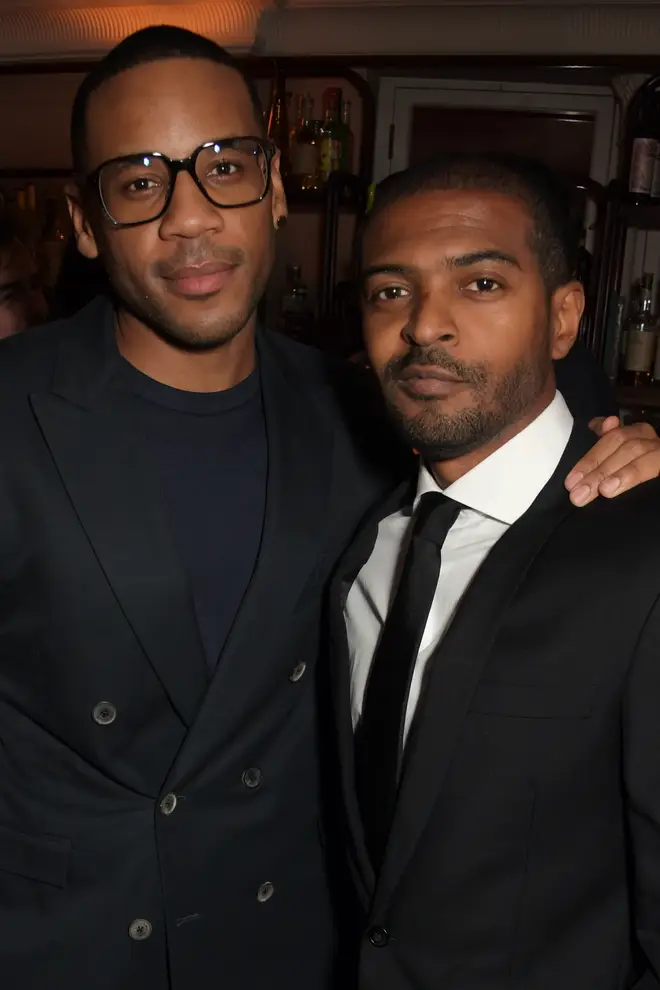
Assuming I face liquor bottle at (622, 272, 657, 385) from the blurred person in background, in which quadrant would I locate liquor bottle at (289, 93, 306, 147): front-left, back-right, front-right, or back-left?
front-left

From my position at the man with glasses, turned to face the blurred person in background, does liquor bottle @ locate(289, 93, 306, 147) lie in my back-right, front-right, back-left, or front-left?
front-right

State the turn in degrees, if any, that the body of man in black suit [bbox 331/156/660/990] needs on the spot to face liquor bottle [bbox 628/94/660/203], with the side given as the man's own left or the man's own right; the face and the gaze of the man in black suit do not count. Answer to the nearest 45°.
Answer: approximately 135° to the man's own right

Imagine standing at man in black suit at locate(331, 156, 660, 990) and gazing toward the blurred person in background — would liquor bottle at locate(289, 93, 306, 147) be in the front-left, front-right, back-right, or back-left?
front-right

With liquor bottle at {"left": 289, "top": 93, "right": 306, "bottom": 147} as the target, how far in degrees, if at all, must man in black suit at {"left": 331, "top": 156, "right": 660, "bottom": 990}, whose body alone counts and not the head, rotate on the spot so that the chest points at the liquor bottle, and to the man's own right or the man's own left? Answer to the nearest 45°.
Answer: approximately 135° to the man's own right

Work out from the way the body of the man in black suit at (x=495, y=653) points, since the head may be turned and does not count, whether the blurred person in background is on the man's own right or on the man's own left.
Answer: on the man's own right

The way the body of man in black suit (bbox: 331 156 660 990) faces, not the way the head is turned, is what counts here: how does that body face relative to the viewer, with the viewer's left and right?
facing the viewer and to the left of the viewer

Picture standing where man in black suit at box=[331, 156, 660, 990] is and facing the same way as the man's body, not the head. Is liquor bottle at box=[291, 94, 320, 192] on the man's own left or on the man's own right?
on the man's own right

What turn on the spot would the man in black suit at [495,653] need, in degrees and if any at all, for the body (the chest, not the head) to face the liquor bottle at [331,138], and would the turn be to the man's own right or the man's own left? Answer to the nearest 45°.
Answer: approximately 135° to the man's own right

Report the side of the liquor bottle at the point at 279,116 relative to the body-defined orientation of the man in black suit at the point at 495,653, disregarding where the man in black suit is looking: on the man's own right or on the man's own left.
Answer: on the man's own right

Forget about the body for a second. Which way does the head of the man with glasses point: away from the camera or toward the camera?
toward the camera
